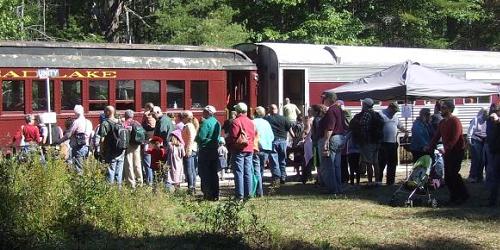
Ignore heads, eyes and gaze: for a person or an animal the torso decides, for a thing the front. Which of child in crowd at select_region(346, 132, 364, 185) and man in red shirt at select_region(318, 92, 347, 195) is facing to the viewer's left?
the man in red shirt

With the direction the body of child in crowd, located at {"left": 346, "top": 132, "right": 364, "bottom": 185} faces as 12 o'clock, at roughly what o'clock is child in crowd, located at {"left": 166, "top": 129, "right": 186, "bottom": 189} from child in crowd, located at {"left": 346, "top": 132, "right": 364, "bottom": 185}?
child in crowd, located at {"left": 166, "top": 129, "right": 186, "bottom": 189} is roughly at 8 o'clock from child in crowd, located at {"left": 346, "top": 132, "right": 364, "bottom": 185}.

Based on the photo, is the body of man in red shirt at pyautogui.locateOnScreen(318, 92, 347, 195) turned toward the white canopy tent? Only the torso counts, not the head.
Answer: no

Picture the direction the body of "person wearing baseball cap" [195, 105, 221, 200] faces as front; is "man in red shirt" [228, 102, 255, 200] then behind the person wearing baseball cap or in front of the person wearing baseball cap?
behind

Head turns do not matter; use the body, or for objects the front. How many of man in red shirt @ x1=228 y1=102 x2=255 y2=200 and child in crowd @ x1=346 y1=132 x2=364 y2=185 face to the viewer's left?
0

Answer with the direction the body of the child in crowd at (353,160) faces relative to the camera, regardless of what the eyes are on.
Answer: away from the camera

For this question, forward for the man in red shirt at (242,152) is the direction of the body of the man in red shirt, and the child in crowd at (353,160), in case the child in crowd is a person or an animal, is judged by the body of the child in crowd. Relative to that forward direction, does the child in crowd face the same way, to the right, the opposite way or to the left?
the same way

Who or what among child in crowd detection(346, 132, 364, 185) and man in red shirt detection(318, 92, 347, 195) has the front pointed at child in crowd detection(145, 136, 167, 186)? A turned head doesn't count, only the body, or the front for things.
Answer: the man in red shirt

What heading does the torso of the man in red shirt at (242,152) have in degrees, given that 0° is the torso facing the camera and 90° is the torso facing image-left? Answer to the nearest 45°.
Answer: approximately 180°
